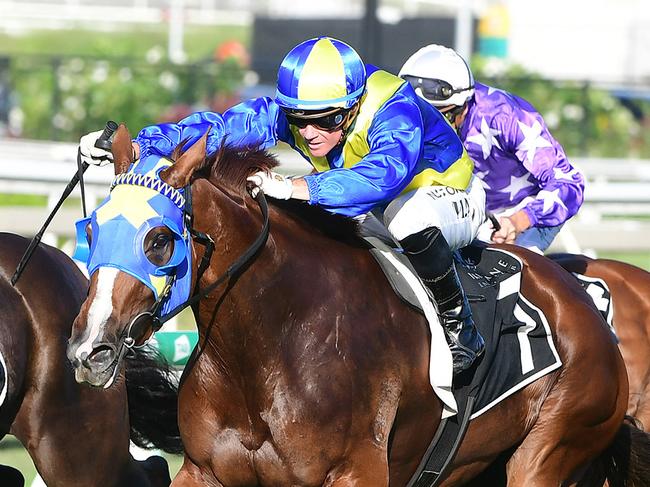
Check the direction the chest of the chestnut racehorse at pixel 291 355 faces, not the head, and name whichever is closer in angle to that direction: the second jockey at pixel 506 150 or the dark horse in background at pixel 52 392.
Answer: the dark horse in background

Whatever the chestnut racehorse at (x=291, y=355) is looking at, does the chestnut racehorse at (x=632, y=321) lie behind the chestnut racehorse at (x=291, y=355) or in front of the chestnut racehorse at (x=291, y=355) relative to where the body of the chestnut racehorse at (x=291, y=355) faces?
behind

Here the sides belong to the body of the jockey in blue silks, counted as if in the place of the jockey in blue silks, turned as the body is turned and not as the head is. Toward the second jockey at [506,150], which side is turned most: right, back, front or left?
back

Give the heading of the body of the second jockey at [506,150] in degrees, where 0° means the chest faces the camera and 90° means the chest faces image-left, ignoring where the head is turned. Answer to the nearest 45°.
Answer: approximately 45°

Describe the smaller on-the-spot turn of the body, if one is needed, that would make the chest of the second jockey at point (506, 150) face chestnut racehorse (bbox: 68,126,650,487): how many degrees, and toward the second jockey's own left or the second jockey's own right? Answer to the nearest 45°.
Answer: approximately 45° to the second jockey's own left

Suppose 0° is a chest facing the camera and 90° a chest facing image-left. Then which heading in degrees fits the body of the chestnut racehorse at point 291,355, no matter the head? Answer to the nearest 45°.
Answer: approximately 45°

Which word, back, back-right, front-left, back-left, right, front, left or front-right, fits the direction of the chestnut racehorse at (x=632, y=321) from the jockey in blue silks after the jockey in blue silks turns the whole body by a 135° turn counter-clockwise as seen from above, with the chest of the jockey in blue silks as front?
front-left

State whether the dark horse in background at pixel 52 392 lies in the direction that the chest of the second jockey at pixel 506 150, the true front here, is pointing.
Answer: yes

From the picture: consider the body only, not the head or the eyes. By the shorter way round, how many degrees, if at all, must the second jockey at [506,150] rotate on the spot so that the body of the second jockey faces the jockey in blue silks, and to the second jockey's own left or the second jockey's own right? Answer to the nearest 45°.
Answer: approximately 45° to the second jockey's own left

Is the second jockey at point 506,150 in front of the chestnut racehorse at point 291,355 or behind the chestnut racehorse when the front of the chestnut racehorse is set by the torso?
behind
